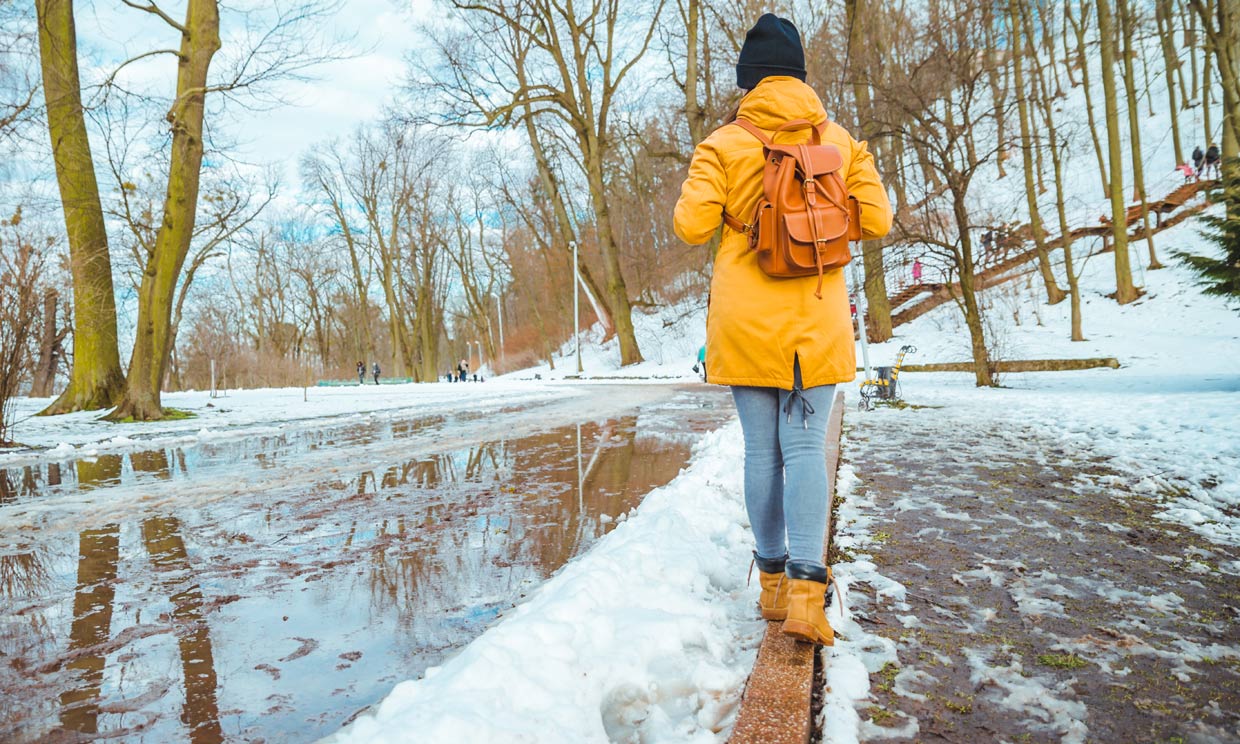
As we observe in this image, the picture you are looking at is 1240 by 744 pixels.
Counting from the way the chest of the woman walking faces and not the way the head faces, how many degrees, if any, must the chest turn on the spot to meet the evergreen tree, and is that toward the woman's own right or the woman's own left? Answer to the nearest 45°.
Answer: approximately 45° to the woman's own right

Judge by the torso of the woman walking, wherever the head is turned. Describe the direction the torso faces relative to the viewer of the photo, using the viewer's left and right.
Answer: facing away from the viewer

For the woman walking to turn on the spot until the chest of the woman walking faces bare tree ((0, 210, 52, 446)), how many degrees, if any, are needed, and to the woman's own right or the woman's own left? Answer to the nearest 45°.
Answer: approximately 90° to the woman's own left

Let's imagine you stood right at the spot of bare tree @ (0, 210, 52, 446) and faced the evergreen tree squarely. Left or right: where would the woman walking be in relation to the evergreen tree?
right

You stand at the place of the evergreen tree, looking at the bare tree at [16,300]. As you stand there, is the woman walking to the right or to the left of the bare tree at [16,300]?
left

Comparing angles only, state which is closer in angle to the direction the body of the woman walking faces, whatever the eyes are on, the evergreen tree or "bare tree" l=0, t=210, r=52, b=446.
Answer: the evergreen tree

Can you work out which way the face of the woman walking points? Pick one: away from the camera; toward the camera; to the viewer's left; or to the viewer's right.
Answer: away from the camera
